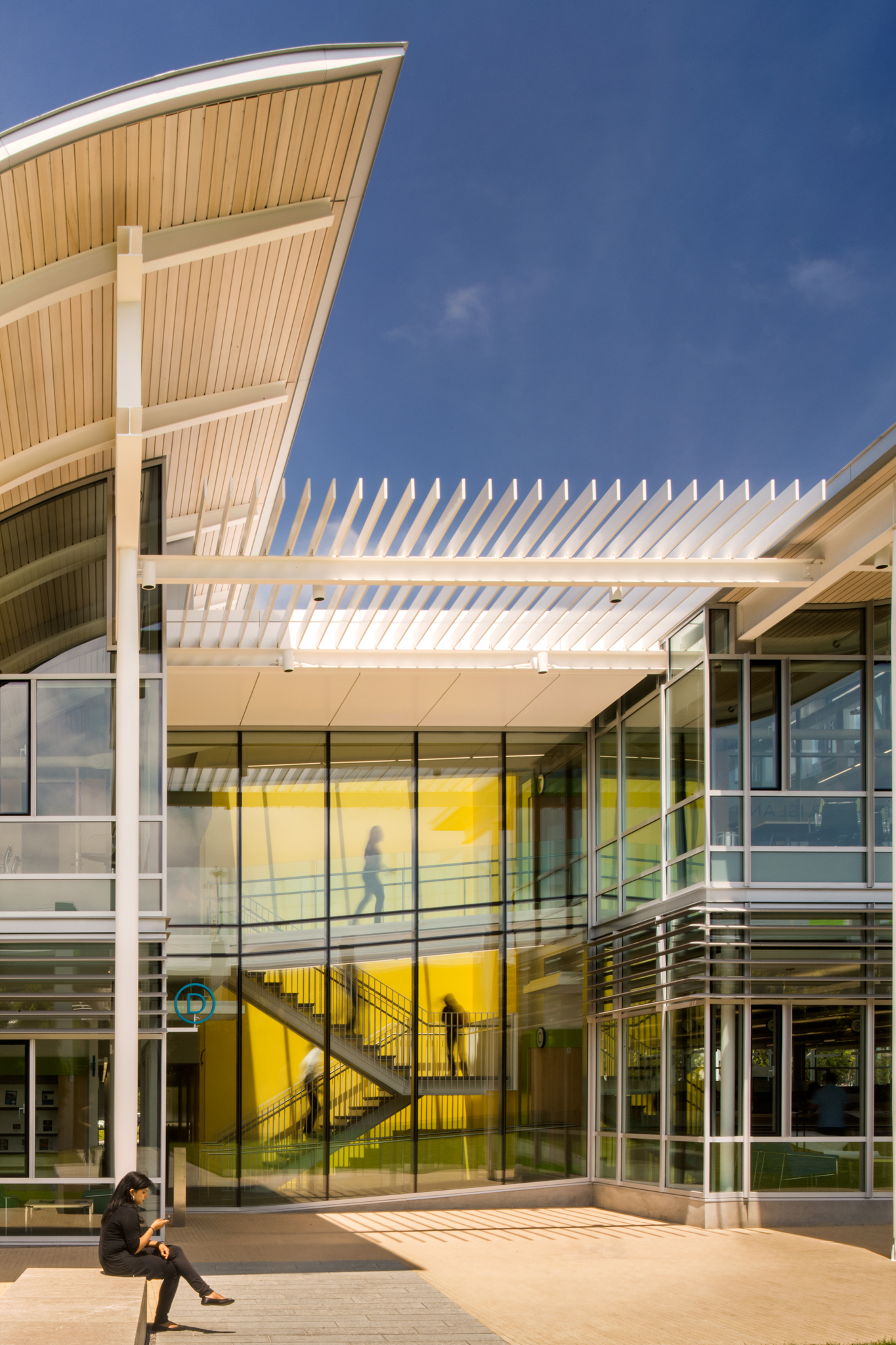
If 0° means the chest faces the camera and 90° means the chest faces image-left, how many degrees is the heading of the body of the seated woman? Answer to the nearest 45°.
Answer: approximately 270°

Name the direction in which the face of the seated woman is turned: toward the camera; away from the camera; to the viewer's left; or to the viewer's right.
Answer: to the viewer's right

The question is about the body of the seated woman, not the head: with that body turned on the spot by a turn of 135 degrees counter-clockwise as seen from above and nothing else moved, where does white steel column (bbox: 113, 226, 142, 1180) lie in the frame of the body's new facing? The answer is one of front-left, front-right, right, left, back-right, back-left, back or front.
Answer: front-right

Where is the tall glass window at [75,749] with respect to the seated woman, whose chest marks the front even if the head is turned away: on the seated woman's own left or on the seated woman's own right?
on the seated woman's own left

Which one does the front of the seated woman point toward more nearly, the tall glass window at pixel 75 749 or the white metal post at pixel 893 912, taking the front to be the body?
the white metal post
